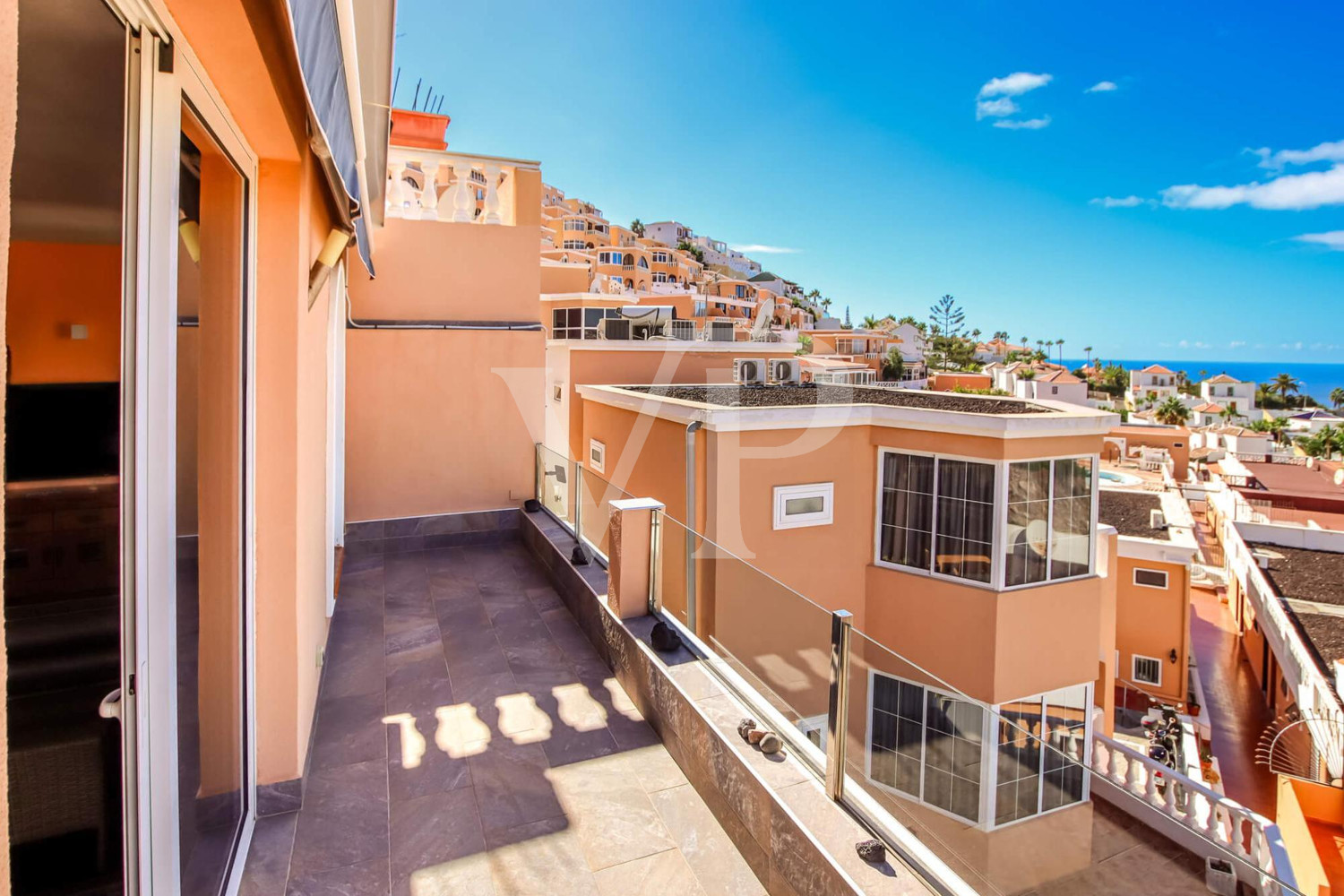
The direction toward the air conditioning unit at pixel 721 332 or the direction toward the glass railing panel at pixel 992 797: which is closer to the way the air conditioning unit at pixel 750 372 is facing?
the glass railing panel

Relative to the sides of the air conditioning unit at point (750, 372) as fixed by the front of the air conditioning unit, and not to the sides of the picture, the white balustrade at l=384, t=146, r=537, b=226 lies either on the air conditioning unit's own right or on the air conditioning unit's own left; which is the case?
on the air conditioning unit's own right

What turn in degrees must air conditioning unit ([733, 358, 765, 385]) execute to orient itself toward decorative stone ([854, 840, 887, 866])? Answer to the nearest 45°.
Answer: approximately 45° to its right

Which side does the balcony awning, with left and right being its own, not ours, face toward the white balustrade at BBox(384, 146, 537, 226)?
left

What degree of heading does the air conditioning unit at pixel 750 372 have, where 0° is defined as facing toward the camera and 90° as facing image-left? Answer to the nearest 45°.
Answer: approximately 315°

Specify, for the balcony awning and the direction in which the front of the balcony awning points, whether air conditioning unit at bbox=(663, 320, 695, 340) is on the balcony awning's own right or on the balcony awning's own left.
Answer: on the balcony awning's own left

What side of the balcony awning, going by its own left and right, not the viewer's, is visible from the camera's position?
right

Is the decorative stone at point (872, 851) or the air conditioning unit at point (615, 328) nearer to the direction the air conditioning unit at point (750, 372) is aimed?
the decorative stone

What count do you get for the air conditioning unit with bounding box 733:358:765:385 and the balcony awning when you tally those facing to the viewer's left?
0
